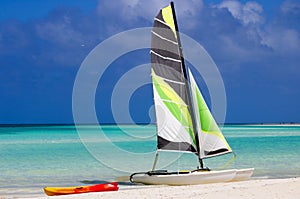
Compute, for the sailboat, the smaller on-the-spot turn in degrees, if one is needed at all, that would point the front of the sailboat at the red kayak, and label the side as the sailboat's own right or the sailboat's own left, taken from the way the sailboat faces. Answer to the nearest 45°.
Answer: approximately 135° to the sailboat's own right

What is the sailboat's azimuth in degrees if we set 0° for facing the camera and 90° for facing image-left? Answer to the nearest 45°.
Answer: approximately 270°
